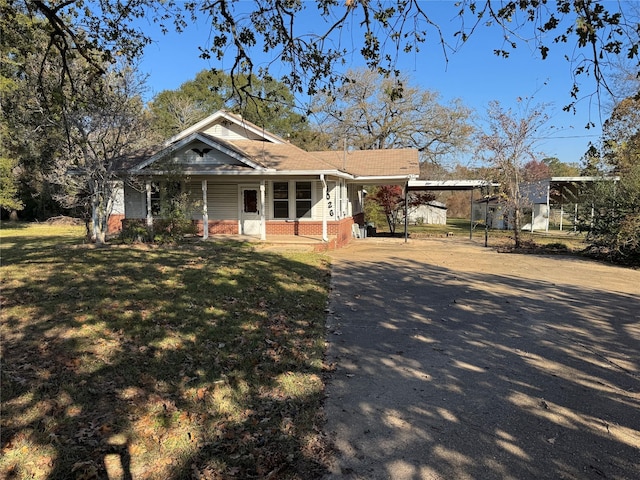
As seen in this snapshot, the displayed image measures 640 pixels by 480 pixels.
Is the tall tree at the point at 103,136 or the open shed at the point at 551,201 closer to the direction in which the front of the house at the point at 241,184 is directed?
the tall tree

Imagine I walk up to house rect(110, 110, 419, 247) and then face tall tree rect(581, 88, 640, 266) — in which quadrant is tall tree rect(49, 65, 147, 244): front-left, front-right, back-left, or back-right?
back-right

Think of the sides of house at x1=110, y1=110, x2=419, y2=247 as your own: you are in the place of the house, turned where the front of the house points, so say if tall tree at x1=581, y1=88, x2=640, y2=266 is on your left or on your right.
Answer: on your left

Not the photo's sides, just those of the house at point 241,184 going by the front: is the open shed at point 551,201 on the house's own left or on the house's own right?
on the house's own left

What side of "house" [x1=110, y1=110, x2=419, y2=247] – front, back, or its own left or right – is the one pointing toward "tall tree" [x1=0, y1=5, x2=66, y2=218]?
right

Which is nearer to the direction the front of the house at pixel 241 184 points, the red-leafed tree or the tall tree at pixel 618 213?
the tall tree

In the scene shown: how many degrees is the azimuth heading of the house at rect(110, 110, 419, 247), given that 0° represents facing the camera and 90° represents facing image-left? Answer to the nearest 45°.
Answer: approximately 0°

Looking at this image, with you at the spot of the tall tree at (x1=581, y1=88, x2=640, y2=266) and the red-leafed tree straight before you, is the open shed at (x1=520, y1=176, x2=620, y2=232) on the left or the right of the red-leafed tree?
right

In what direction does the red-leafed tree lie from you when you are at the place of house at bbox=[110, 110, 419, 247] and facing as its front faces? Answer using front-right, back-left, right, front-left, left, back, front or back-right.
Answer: back-left
